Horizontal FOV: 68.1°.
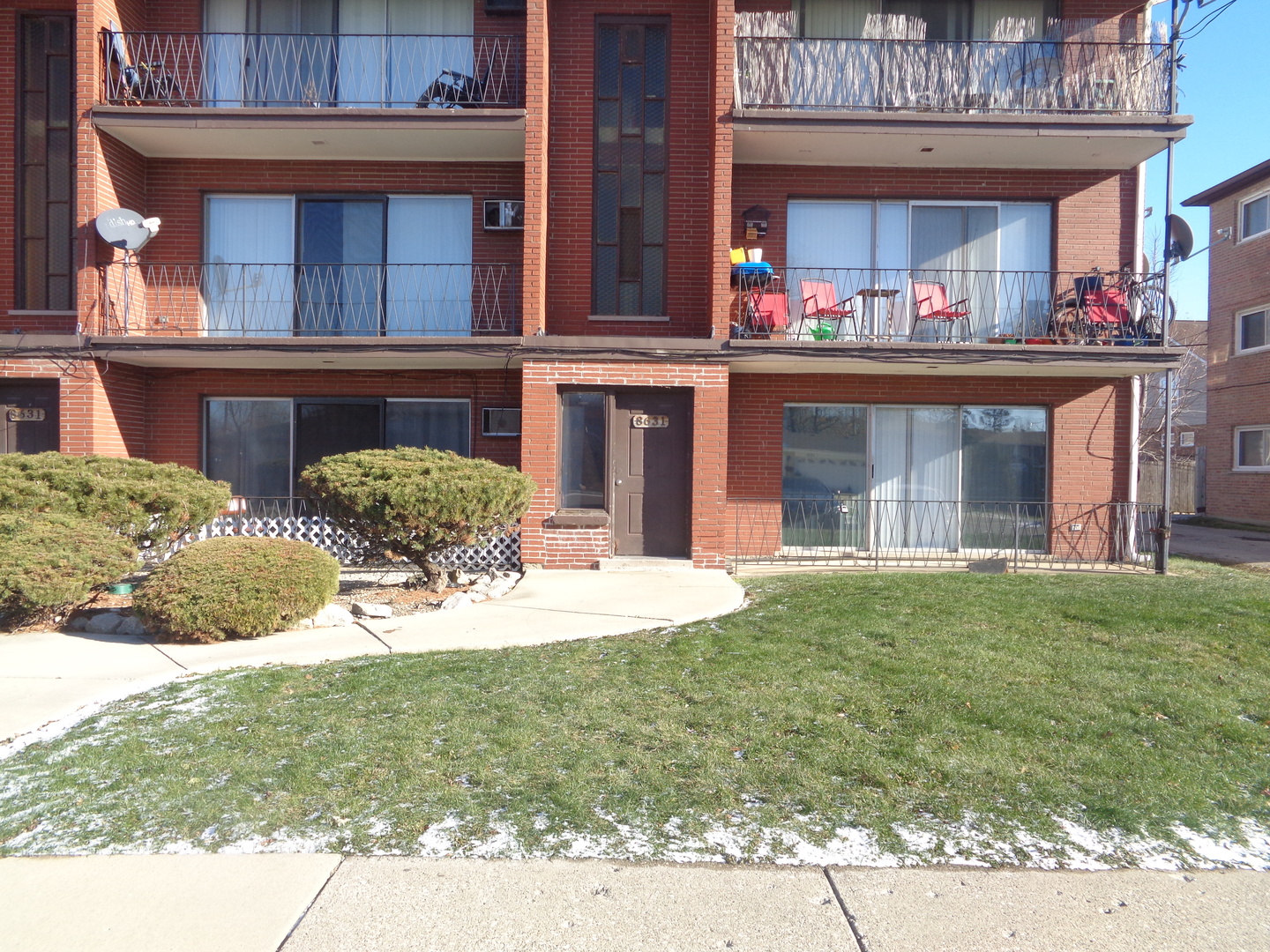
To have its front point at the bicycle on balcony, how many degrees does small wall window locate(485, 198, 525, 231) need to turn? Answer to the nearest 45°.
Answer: approximately 90° to its left

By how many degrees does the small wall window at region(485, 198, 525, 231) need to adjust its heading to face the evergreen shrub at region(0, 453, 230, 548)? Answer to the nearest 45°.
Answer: approximately 45° to its right

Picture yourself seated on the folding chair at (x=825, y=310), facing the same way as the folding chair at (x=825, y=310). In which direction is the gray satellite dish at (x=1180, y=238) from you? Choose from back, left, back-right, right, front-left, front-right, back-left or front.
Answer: front-left

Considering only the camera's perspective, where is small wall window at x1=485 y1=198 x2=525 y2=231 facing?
facing the viewer

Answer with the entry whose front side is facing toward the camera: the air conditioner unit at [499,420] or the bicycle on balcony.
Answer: the air conditioner unit

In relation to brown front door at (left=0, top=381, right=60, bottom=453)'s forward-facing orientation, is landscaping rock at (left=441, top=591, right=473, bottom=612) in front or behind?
in front

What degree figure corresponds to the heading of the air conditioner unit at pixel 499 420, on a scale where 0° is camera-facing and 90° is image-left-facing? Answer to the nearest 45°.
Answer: approximately 0°

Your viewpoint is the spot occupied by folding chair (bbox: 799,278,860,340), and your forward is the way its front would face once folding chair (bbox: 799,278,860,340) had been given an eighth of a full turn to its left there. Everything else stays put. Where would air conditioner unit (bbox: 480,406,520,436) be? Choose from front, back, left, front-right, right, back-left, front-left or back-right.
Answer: back

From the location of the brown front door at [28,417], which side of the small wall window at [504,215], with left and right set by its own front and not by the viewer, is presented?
right

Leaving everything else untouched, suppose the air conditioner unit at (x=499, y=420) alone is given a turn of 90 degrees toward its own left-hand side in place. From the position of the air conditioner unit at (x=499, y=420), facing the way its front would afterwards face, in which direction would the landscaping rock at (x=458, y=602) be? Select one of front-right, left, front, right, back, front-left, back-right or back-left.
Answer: right

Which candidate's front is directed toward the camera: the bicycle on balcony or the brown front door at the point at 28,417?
the brown front door

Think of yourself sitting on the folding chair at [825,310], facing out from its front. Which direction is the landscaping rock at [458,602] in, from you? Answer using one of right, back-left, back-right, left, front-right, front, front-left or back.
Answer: right

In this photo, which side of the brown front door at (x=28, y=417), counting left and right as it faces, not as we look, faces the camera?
front

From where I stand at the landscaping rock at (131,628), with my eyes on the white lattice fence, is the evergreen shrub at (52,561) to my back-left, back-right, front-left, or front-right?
front-left

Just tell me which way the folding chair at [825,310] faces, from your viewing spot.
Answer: facing the viewer and to the right of the viewer
